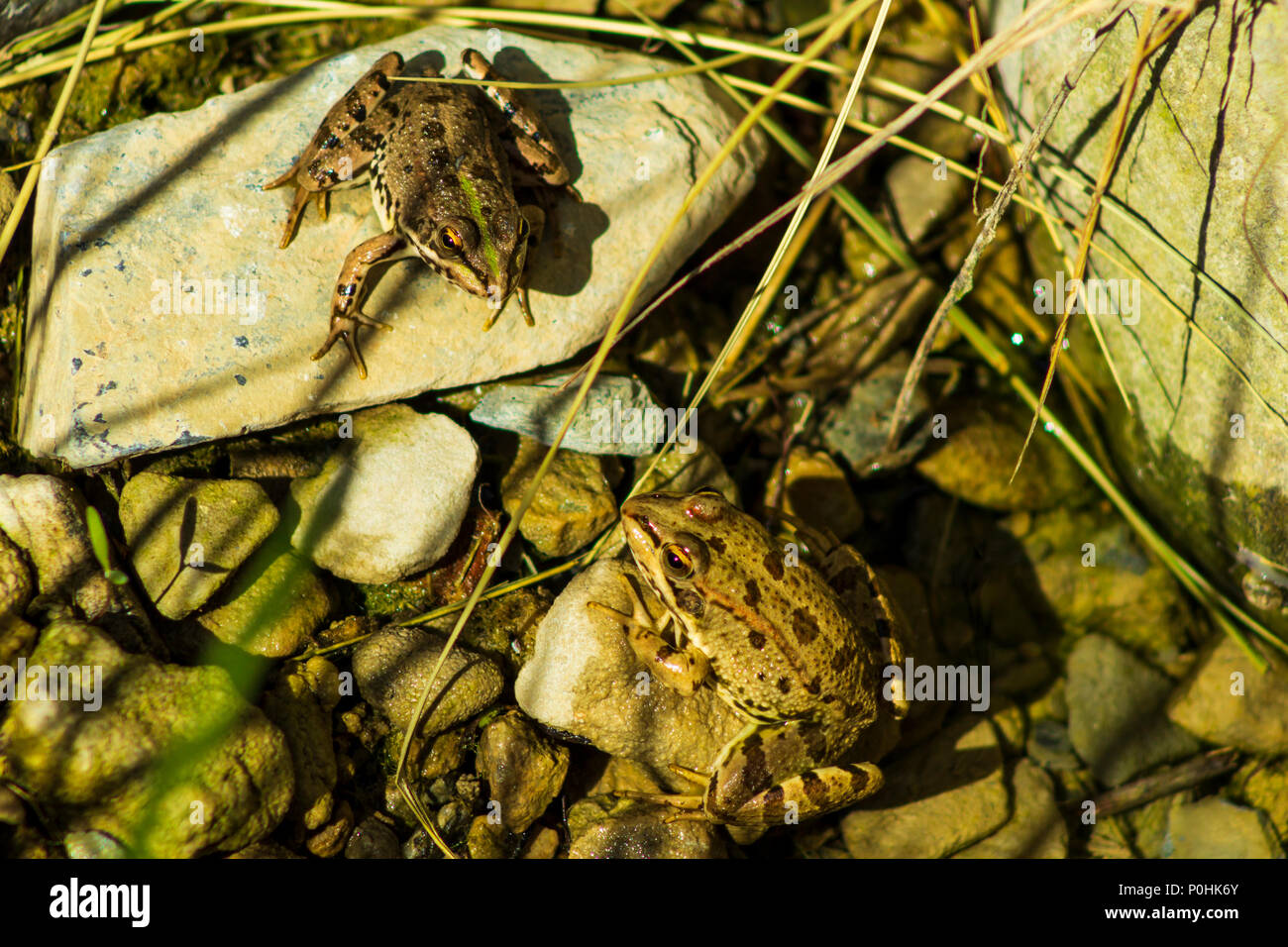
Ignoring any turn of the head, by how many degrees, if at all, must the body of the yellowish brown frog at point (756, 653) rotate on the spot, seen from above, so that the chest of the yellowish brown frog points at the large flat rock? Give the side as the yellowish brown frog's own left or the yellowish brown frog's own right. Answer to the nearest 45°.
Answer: approximately 45° to the yellowish brown frog's own left

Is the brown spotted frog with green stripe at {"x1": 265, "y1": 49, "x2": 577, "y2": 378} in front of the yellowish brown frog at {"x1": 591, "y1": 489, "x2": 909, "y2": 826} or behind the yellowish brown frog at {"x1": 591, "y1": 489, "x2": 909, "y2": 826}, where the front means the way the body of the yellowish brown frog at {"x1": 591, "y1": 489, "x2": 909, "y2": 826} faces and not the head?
in front

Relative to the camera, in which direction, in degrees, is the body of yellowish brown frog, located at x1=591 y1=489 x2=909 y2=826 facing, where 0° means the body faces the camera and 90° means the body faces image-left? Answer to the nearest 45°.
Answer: approximately 135°

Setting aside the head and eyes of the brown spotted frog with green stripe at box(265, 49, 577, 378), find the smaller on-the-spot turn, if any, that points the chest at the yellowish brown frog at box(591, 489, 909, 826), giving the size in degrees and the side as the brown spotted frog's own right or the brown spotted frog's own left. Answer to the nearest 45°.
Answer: approximately 45° to the brown spotted frog's own left

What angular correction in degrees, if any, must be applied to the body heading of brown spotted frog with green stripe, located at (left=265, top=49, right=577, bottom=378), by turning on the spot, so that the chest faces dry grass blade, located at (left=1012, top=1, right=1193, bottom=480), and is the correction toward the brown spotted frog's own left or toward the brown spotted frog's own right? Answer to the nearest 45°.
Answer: approximately 90° to the brown spotted frog's own left

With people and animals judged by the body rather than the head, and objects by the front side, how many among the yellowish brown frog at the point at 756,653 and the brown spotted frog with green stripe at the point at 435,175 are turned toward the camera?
1

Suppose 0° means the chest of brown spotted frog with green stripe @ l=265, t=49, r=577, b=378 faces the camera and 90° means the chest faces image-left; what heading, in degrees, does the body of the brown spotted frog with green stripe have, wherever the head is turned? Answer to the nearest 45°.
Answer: approximately 0°
